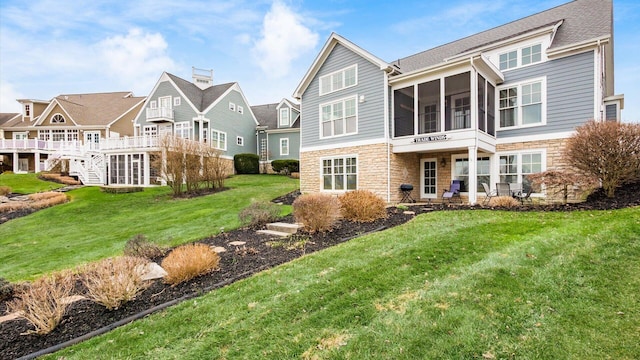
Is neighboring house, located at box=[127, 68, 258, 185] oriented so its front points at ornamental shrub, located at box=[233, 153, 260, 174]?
no

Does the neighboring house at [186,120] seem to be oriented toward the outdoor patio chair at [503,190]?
no

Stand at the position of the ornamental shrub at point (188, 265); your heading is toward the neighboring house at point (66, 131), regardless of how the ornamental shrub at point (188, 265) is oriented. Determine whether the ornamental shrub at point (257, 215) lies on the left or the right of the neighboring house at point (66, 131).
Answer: right

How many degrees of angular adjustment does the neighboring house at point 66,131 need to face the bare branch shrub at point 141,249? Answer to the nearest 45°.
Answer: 0° — it already faces it

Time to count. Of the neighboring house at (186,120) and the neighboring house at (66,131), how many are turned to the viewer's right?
0

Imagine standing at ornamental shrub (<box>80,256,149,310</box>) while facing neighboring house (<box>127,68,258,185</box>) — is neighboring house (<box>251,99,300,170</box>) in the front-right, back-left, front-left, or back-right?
front-right
